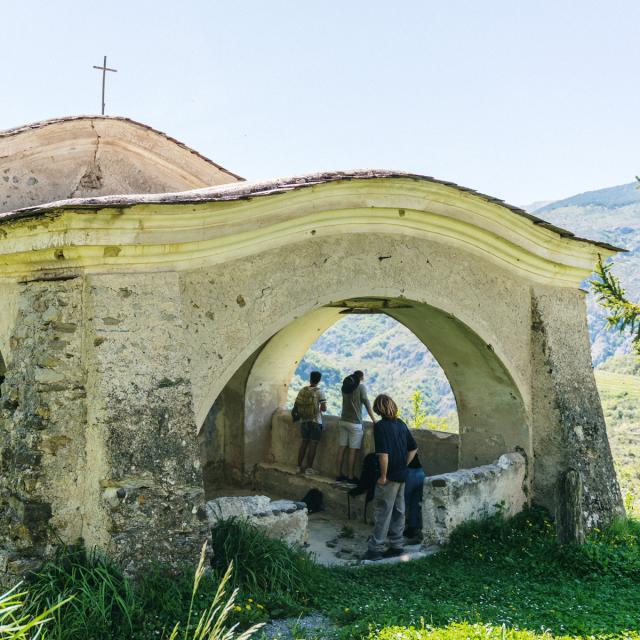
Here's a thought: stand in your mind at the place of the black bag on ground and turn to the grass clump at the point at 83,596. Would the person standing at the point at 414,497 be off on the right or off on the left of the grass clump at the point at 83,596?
left

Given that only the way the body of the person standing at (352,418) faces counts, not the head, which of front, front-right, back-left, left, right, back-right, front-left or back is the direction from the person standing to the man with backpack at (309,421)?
left

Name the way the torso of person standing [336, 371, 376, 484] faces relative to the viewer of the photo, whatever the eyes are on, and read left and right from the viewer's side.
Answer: facing away from the viewer and to the right of the viewer

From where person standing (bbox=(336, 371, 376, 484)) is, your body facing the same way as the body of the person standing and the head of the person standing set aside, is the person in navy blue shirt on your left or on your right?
on your right

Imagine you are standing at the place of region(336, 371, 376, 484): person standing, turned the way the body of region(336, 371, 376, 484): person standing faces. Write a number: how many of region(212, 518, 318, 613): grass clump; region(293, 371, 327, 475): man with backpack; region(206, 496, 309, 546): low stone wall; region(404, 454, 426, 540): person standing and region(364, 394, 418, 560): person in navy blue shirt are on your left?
1

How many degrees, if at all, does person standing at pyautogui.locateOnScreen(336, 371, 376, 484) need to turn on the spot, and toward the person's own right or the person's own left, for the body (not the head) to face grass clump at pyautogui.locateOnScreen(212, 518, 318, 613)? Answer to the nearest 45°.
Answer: approximately 135° to the person's own right

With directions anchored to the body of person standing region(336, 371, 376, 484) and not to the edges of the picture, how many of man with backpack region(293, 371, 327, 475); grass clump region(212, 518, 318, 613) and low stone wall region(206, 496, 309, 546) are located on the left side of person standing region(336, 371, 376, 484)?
1
